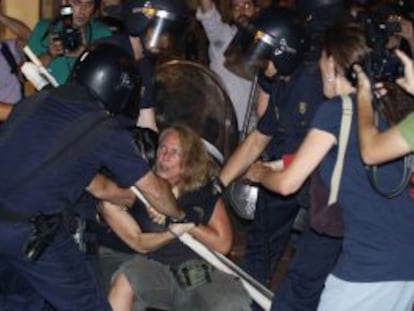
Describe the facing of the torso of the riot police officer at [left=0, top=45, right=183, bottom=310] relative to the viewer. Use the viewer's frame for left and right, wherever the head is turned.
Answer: facing away from the viewer and to the right of the viewer

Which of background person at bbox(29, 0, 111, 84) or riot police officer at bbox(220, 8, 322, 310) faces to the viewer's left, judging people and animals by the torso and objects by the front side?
the riot police officer

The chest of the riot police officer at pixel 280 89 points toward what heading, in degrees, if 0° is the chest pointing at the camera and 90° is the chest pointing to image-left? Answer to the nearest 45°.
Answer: approximately 90°

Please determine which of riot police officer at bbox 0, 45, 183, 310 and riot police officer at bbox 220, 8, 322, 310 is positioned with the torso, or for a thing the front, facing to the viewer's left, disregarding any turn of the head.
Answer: riot police officer at bbox 220, 8, 322, 310

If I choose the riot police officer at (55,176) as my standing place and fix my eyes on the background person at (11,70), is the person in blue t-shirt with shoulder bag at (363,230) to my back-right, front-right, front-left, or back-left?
back-right

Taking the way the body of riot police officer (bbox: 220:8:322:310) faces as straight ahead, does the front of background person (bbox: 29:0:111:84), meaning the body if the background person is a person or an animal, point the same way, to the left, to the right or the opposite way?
to the left

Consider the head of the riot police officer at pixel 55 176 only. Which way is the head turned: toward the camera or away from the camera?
away from the camera

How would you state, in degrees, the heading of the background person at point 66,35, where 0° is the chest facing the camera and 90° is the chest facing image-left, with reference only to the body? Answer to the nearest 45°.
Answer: approximately 0°

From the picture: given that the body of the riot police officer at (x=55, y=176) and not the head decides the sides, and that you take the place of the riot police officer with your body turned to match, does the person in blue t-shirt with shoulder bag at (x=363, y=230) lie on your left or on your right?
on your right
